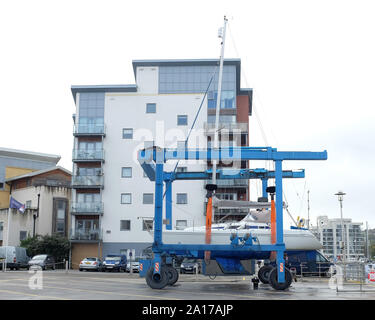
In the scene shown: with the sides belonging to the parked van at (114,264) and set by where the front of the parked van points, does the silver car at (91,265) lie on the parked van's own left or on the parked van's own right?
on the parked van's own right

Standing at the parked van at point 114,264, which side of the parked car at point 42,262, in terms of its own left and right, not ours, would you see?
left

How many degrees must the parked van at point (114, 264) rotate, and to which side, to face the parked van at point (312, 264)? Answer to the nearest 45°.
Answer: approximately 90° to its left

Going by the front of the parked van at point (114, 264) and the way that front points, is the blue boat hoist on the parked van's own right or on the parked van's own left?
on the parked van's own left

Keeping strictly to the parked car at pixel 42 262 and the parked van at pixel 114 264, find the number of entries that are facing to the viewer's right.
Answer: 0

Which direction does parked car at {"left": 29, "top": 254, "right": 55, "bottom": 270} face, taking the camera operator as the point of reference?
facing the viewer and to the left of the viewer

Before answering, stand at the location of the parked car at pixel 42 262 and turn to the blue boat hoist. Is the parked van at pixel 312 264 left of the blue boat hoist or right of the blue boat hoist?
left

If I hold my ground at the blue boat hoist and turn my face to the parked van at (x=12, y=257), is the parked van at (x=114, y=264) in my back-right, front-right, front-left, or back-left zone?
front-right

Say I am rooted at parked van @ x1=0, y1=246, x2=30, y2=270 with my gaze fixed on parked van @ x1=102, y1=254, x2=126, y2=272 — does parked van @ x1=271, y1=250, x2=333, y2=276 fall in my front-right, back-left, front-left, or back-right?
front-right

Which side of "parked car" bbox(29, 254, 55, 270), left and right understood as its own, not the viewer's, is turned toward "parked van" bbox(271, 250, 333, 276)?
left

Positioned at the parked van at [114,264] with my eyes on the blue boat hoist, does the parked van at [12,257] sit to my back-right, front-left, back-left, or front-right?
back-right

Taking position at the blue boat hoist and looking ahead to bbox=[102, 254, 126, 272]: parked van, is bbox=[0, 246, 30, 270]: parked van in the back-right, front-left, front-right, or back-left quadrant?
front-left

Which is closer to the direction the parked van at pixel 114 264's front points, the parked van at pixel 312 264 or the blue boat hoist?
the blue boat hoist

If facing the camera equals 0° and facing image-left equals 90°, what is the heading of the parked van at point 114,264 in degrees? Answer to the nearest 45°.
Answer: approximately 45°

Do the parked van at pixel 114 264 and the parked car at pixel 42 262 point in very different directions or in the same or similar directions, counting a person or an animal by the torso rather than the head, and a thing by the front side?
same or similar directions
